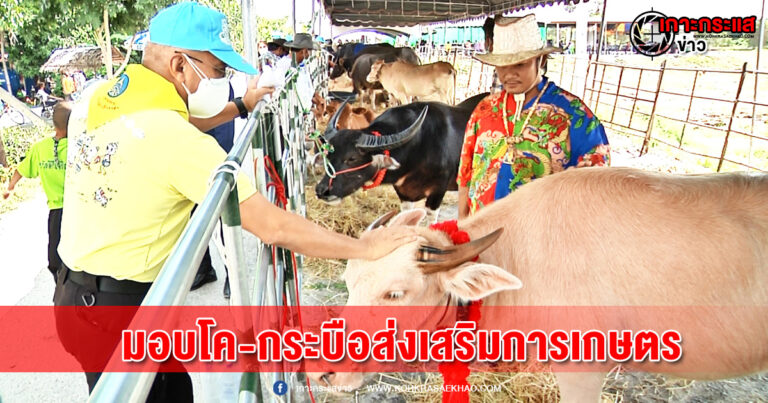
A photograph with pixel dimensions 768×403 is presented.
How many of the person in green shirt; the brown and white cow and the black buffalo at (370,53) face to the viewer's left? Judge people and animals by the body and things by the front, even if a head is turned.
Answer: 2

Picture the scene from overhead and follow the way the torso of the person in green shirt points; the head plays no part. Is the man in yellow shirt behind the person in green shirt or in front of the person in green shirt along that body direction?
behind

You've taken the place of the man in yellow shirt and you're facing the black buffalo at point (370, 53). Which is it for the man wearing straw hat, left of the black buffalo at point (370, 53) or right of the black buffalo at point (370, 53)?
right

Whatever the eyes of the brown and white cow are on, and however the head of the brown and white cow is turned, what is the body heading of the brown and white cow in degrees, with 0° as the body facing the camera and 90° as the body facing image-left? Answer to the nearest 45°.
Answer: approximately 90°

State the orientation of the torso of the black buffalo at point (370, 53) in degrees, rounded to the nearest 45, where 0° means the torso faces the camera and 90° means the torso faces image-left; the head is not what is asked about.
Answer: approximately 90°
